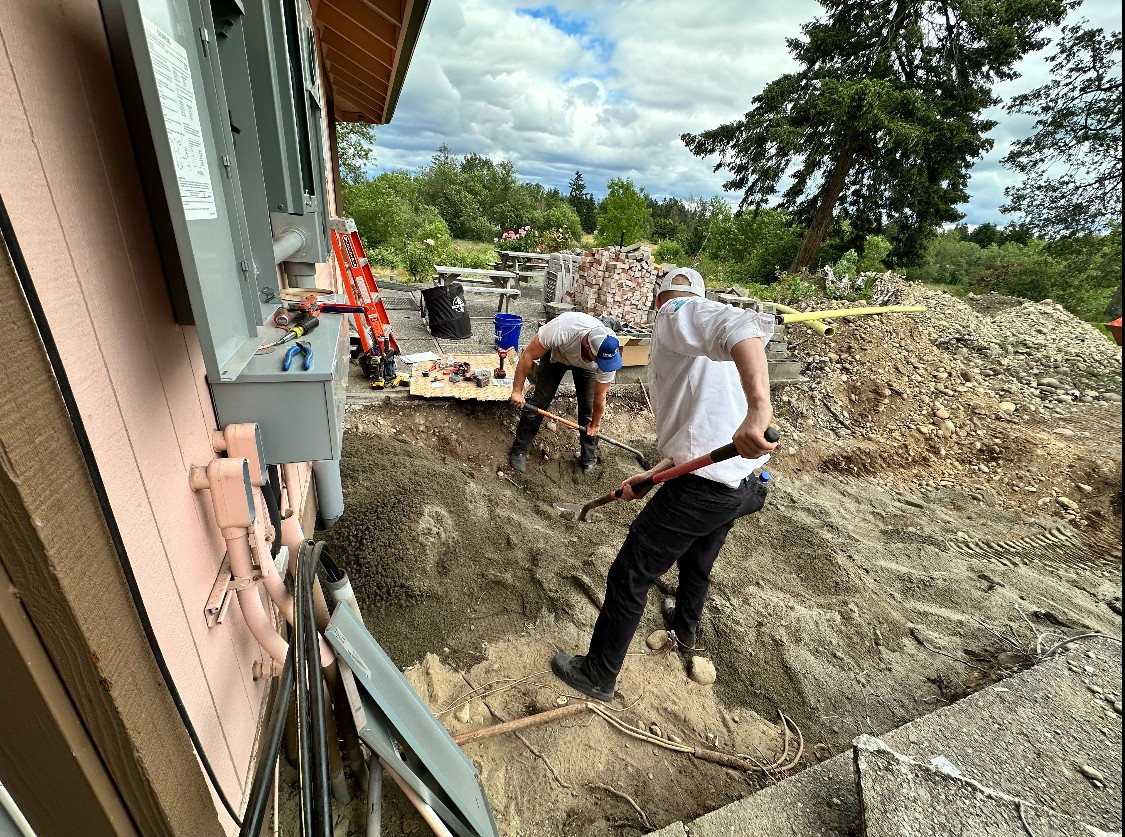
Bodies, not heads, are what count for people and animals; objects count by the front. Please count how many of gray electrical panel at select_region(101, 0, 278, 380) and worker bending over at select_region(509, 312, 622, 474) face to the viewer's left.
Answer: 0

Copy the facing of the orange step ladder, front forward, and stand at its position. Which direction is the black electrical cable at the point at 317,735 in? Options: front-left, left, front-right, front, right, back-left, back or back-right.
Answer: front-right

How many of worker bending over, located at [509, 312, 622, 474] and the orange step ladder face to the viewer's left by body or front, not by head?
0

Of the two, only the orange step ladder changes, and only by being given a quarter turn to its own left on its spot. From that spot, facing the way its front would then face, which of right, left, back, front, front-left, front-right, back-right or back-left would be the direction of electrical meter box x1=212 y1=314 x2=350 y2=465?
back-right

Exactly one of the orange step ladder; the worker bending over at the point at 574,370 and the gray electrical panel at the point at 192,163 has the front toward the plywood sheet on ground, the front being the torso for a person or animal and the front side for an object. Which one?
the orange step ladder

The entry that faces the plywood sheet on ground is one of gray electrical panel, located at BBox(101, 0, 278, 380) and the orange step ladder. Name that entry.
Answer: the orange step ladder

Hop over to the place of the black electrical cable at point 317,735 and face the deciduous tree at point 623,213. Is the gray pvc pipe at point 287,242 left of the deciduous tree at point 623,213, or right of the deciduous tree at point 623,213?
left

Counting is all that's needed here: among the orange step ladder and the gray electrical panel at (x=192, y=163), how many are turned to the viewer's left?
0

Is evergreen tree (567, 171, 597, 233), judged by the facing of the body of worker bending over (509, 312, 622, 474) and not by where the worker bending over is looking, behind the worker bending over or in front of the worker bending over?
behind

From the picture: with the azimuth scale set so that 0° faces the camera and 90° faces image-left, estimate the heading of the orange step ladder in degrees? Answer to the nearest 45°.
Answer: approximately 315°

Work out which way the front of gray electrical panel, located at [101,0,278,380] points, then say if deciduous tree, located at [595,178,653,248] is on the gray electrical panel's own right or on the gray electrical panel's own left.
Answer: on the gray electrical panel's own left

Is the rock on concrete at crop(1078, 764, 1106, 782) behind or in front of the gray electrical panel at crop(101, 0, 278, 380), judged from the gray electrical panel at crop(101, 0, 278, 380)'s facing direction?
in front
